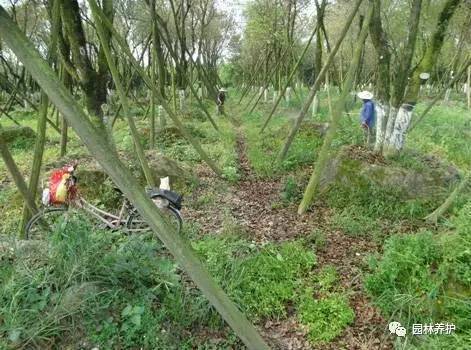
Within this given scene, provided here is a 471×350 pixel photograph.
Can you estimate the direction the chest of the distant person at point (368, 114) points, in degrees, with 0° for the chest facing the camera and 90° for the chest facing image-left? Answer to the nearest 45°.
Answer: approximately 90°

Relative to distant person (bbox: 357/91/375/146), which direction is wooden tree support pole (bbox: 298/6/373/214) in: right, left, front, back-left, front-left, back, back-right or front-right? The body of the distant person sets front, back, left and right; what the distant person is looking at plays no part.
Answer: left

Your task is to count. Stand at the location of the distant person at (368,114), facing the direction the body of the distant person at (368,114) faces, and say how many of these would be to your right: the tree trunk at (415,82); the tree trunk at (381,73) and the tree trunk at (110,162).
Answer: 0

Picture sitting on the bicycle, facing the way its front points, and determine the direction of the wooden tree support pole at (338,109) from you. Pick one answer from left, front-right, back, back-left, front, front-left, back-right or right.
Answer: back

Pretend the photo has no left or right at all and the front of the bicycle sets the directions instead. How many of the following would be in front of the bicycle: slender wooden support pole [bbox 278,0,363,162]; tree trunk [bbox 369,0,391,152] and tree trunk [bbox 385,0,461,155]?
0

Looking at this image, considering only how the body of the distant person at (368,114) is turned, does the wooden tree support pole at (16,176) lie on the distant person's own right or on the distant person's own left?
on the distant person's own left

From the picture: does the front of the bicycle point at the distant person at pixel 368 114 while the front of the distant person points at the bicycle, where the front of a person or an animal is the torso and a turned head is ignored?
no

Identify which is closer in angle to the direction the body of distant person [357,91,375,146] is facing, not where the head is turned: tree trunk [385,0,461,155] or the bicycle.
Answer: the bicycle

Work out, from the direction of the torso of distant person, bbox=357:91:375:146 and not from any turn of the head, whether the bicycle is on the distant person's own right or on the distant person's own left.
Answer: on the distant person's own left

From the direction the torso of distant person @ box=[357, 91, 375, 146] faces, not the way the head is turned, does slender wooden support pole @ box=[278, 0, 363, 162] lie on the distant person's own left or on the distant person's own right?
on the distant person's own left

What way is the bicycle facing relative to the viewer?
to the viewer's left
